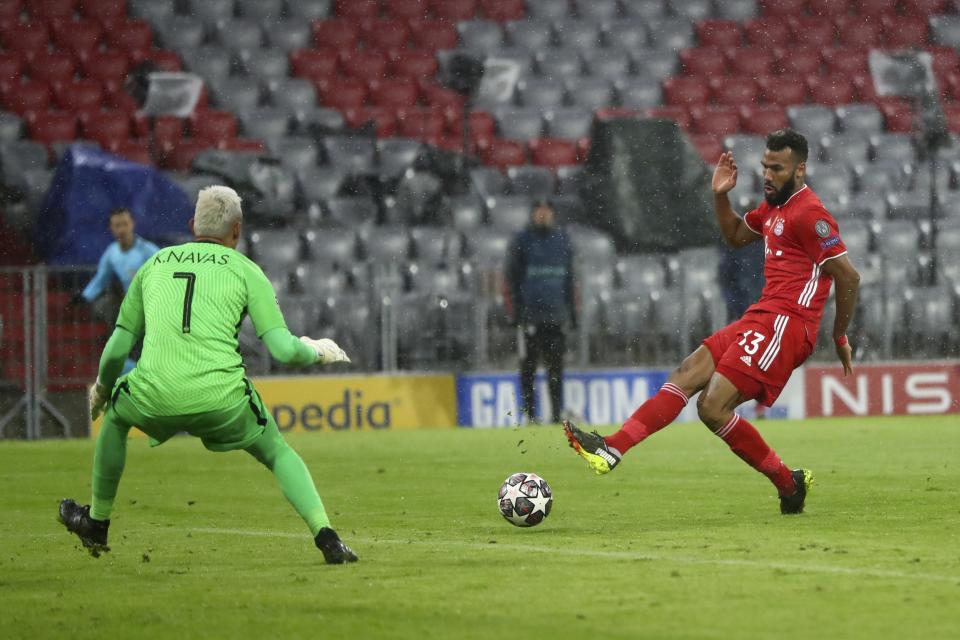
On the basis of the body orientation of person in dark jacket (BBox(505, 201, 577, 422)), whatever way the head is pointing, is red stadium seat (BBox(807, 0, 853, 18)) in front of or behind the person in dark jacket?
behind

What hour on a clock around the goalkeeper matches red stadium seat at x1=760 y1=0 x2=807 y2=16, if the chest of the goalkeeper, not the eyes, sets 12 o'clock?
The red stadium seat is roughly at 1 o'clock from the goalkeeper.

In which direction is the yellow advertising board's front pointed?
toward the camera

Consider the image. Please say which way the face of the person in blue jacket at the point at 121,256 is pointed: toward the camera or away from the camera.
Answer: toward the camera

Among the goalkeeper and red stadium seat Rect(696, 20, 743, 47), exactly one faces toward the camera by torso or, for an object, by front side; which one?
the red stadium seat

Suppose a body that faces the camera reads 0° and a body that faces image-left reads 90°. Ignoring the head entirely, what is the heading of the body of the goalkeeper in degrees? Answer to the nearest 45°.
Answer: approximately 180°

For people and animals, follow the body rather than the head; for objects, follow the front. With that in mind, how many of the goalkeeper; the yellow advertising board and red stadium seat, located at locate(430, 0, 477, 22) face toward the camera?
2

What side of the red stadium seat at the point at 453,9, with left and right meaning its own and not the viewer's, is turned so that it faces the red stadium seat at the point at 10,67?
right

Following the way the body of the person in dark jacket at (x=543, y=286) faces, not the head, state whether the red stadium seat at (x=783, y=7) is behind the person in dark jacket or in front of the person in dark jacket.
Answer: behind

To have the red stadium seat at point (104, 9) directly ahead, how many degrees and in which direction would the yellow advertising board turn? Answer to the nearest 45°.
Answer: approximately 135° to its right

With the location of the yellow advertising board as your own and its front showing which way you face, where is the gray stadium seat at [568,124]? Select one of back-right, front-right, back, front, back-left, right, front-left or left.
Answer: back-left

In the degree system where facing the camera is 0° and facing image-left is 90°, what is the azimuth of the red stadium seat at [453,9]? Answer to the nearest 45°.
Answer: approximately 0°

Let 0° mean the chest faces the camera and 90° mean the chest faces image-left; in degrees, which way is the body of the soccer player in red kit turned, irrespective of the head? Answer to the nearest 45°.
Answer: approximately 45°

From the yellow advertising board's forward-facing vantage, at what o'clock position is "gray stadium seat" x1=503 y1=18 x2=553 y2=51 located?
The gray stadium seat is roughly at 7 o'clock from the yellow advertising board.

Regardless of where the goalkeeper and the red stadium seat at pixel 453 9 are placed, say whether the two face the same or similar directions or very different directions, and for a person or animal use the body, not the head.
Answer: very different directions

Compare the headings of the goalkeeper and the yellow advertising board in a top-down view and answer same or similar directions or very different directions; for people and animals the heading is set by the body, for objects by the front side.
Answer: very different directions
